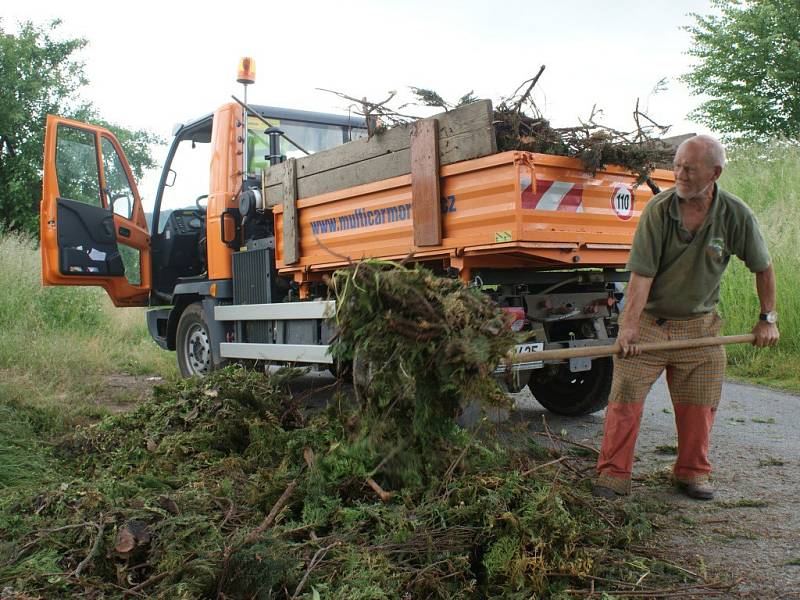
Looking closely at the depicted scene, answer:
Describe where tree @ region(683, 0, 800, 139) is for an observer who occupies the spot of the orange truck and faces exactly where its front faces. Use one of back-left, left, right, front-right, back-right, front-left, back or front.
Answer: right

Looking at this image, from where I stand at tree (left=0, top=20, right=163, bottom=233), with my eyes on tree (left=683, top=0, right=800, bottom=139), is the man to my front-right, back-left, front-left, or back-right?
front-right

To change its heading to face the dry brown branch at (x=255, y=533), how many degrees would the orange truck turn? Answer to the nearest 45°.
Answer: approximately 135° to its left

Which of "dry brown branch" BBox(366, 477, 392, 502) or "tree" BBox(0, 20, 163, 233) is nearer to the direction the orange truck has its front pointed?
the tree

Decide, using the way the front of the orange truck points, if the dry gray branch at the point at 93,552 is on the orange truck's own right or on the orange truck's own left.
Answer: on the orange truck's own left

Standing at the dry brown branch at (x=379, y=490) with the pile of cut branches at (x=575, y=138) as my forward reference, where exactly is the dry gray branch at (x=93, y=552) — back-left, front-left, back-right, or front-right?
back-left

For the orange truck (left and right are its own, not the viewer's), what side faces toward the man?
back

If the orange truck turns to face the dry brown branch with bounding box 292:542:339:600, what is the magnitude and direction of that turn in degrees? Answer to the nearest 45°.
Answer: approximately 135° to its left

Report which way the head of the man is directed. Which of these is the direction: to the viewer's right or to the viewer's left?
to the viewer's left

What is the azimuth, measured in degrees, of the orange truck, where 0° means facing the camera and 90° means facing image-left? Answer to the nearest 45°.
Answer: approximately 135°
